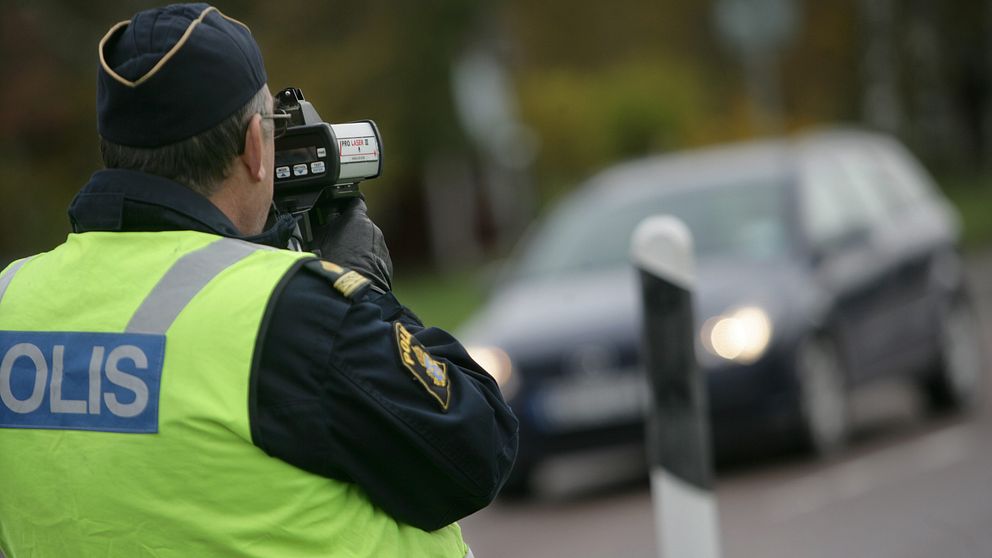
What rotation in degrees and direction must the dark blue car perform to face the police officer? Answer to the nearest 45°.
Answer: approximately 45° to its left

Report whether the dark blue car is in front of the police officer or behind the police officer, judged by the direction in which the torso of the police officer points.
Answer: in front

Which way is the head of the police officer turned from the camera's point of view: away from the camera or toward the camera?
away from the camera

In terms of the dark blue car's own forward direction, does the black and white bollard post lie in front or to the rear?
in front

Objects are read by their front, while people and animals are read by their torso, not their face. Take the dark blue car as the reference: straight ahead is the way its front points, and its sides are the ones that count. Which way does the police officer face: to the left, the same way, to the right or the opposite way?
the opposite way

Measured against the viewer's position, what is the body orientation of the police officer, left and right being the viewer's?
facing away from the viewer and to the right of the viewer
